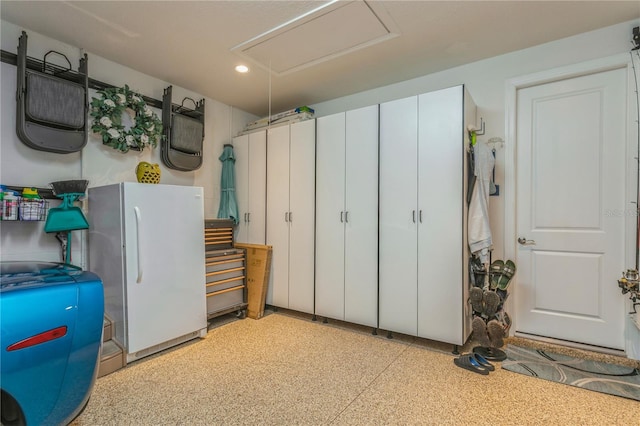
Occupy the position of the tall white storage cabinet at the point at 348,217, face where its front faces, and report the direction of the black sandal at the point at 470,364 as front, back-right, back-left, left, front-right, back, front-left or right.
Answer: left

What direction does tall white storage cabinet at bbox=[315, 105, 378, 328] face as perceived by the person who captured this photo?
facing the viewer and to the left of the viewer

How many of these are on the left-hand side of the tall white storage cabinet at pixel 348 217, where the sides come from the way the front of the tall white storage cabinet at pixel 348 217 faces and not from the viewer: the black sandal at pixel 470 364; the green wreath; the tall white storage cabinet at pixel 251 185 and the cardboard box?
1

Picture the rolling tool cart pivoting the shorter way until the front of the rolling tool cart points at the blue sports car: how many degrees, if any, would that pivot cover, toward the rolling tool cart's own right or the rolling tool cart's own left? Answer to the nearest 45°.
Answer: approximately 45° to the rolling tool cart's own right

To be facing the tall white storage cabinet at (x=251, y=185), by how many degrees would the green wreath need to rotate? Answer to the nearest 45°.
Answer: approximately 45° to its left

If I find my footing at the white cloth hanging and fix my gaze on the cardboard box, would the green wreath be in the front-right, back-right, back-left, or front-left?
front-left

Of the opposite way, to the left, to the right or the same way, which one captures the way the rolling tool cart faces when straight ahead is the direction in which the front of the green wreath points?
the same way

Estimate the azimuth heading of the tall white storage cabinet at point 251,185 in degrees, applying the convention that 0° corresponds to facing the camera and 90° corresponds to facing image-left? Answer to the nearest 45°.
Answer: approximately 45°

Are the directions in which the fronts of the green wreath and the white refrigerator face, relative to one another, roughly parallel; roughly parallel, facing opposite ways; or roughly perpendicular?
roughly parallel

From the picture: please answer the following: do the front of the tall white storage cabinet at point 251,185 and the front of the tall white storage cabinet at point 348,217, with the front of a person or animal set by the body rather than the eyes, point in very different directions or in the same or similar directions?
same or similar directions

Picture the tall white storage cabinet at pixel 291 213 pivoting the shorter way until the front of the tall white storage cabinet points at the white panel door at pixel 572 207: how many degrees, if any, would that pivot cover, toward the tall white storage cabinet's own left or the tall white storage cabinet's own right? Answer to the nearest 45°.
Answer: approximately 90° to the tall white storage cabinet's own left

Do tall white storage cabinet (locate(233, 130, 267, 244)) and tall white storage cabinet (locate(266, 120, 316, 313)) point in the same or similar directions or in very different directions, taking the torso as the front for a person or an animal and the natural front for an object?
same or similar directions
